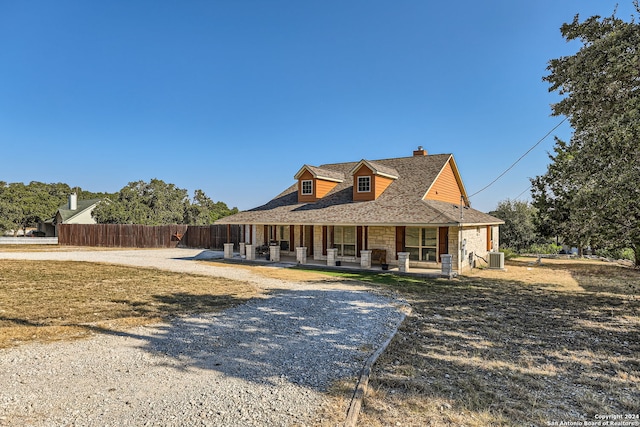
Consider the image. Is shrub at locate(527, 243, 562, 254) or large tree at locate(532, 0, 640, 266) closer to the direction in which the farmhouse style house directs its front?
the large tree

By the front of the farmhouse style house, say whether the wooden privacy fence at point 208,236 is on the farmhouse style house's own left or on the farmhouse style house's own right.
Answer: on the farmhouse style house's own right

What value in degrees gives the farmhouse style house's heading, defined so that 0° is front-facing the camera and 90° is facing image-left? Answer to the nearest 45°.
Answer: approximately 45°

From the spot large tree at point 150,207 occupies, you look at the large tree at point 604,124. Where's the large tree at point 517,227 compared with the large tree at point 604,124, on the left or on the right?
left
